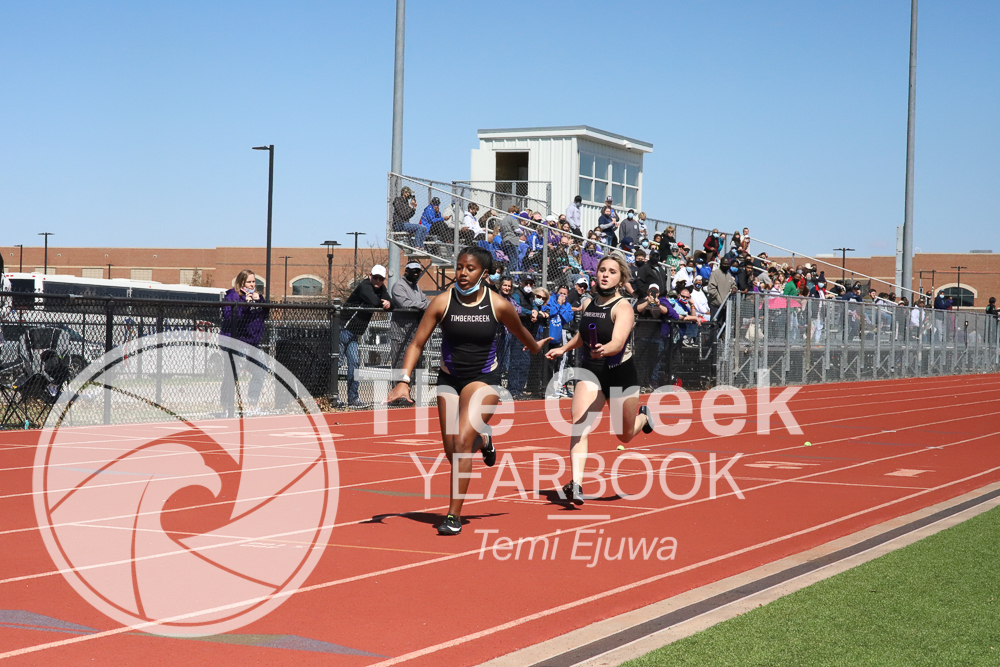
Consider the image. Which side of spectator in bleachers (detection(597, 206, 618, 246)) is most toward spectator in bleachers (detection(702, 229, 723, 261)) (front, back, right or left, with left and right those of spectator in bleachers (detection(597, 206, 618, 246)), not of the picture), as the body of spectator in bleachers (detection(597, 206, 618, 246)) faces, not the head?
left

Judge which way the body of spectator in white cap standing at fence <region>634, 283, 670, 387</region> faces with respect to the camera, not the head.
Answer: toward the camera

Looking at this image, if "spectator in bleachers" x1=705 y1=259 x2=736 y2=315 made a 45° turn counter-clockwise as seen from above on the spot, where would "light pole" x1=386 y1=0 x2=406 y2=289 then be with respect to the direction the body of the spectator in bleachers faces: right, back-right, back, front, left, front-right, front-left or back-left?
back-right

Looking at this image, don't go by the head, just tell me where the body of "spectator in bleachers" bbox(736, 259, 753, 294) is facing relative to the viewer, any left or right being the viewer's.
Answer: facing the viewer and to the right of the viewer

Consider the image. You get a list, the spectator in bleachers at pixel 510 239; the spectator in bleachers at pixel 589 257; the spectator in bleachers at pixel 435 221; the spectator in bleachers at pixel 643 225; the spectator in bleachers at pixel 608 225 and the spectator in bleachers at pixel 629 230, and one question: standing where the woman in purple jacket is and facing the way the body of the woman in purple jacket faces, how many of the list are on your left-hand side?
6

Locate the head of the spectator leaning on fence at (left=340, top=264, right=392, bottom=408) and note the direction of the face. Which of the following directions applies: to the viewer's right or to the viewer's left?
to the viewer's right

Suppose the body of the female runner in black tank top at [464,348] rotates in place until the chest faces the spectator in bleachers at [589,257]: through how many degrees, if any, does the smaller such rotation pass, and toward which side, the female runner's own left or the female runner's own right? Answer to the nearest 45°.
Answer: approximately 180°

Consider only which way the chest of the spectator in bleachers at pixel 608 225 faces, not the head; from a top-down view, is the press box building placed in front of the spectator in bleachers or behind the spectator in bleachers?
behind

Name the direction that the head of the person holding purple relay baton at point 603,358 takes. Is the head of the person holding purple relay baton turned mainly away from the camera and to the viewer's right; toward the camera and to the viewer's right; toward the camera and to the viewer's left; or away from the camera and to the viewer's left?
toward the camera and to the viewer's left

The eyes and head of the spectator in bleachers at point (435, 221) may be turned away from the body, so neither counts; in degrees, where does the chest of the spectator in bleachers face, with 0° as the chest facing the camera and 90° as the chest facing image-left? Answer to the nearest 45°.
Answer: approximately 315°

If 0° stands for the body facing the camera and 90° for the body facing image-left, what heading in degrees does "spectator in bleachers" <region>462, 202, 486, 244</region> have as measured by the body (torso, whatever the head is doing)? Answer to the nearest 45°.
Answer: approximately 315°

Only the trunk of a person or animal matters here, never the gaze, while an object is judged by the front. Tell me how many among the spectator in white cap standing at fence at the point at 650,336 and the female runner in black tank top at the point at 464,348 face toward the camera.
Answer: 2
